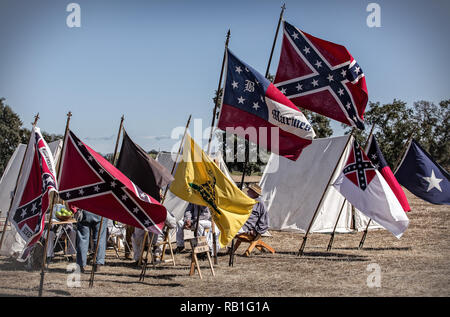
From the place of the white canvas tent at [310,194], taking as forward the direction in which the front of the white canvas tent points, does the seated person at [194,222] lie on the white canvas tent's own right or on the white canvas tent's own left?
on the white canvas tent's own right

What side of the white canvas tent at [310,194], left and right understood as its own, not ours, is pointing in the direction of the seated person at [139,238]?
right

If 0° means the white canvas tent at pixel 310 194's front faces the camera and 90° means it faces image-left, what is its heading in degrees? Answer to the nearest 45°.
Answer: approximately 315°

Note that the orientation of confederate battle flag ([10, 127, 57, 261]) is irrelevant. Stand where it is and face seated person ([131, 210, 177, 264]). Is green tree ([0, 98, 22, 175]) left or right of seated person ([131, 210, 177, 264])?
left
